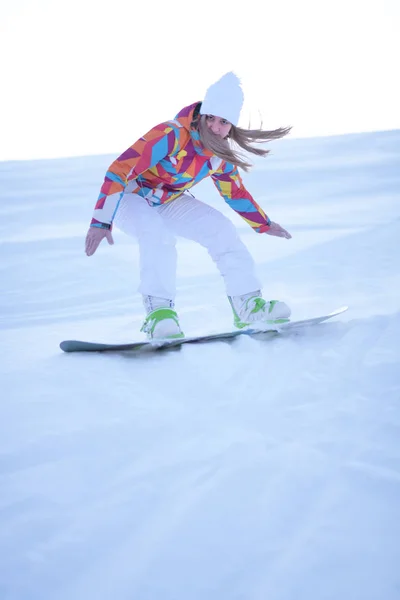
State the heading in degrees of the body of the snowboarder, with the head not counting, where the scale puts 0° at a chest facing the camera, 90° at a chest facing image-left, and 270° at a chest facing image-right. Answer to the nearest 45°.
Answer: approximately 315°
